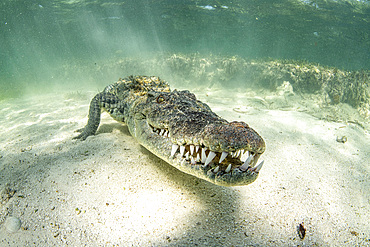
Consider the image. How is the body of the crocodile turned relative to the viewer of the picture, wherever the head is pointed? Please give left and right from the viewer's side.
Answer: facing the viewer and to the right of the viewer
